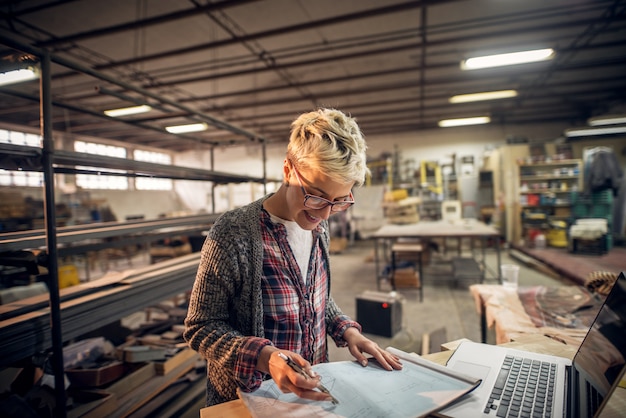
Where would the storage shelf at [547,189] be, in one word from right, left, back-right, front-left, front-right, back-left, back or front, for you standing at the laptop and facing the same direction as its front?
right

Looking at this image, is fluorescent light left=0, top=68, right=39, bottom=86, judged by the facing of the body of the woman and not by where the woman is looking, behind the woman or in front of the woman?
behind

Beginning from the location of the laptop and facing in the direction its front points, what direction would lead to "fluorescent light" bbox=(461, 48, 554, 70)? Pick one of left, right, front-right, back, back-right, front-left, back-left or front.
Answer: right

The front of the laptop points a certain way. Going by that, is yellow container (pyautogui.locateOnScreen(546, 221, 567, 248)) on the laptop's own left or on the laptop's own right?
on the laptop's own right

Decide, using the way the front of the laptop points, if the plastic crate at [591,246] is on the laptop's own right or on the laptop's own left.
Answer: on the laptop's own right

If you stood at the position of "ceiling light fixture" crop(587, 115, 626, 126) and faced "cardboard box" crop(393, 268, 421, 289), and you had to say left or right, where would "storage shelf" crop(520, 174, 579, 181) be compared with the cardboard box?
right

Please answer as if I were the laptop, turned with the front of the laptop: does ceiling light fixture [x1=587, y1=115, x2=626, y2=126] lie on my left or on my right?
on my right

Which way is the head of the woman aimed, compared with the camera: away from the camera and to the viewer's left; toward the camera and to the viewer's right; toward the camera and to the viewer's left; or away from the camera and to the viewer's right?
toward the camera and to the viewer's right

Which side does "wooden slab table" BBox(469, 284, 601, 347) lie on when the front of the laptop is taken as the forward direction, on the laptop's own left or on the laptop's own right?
on the laptop's own right

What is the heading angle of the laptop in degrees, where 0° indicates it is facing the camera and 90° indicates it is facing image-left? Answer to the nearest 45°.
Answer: approximately 90°

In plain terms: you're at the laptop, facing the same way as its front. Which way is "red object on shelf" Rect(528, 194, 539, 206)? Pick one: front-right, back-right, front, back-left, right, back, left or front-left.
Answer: right

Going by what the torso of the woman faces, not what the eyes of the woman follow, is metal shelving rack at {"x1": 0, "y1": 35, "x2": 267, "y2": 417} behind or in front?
behind

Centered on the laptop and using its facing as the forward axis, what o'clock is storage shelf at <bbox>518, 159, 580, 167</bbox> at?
The storage shelf is roughly at 3 o'clock from the laptop.

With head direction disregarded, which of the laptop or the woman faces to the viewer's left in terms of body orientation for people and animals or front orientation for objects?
the laptop
